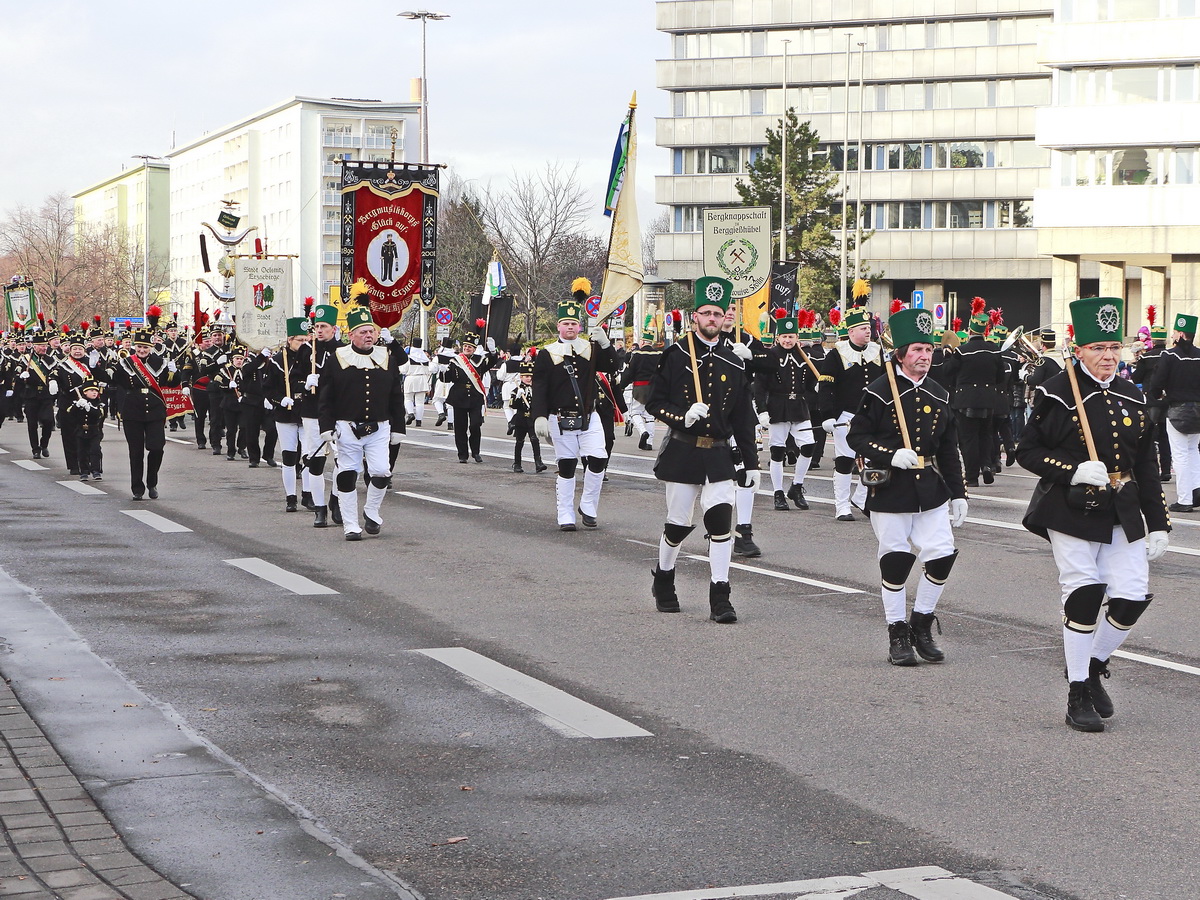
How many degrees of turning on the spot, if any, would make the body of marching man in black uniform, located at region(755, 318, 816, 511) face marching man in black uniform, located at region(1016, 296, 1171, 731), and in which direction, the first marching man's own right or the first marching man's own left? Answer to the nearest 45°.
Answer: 0° — they already face them

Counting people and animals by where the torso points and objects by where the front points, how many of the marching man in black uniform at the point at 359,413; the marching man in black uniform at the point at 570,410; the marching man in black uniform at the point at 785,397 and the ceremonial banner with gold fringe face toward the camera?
4

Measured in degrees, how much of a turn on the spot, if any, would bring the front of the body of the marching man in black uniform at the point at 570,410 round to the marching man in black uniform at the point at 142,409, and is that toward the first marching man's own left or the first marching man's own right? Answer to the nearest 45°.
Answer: approximately 135° to the first marching man's own right

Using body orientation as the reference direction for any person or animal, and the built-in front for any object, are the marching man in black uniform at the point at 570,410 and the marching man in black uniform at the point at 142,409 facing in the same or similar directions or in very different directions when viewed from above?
same or similar directions

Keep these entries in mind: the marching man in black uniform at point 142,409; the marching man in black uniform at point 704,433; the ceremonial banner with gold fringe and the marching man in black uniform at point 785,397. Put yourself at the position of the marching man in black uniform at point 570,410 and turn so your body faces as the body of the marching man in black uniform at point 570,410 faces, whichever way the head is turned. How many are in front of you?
1

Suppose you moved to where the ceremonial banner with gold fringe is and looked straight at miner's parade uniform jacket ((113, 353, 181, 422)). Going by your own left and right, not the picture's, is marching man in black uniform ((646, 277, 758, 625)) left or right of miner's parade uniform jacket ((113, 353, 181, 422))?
left

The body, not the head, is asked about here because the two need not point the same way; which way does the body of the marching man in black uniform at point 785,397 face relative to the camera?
toward the camera

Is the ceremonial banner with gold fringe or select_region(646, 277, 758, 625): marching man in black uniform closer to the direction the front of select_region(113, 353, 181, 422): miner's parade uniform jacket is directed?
the marching man in black uniform

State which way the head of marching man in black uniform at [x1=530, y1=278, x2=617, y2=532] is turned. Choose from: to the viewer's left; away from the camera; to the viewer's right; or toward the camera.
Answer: toward the camera

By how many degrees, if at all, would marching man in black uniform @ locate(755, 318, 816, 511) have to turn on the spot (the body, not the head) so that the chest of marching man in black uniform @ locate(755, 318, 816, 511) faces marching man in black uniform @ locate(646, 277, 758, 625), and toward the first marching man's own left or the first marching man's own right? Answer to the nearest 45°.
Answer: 0° — they already face them

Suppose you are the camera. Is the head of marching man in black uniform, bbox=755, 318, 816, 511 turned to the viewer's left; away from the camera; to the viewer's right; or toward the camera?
toward the camera

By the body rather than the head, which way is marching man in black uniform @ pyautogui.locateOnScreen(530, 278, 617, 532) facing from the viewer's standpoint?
toward the camera

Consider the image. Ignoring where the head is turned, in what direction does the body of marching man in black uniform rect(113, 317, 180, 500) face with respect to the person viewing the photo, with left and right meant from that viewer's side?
facing the viewer

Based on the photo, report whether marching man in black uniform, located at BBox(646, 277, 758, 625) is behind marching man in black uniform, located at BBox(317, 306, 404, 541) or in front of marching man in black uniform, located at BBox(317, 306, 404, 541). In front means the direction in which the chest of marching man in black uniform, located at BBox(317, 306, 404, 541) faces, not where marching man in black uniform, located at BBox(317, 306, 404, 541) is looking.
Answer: in front

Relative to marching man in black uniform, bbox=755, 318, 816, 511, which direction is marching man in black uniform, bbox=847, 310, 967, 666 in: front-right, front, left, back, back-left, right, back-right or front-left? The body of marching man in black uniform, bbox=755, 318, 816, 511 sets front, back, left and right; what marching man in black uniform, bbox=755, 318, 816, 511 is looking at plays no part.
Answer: front

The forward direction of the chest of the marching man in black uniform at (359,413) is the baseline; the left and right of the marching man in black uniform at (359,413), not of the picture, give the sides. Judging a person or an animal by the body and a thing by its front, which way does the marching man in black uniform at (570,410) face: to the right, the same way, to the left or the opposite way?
the same way

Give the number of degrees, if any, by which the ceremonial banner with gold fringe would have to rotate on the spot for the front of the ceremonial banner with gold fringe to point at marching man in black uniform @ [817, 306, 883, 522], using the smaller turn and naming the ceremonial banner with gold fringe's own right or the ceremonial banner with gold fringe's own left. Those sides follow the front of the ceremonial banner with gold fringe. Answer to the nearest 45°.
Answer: approximately 45° to the ceremonial banner with gold fringe's own left

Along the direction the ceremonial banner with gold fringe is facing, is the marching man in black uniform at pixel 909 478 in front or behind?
in front
